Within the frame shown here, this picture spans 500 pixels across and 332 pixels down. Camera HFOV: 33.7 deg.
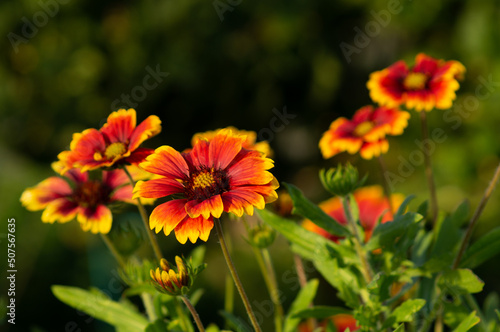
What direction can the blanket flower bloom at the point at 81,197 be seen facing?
toward the camera

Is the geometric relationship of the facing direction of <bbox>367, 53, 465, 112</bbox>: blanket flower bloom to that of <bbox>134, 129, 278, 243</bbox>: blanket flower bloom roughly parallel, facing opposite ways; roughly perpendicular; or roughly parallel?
roughly parallel

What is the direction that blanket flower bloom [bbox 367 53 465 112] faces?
toward the camera

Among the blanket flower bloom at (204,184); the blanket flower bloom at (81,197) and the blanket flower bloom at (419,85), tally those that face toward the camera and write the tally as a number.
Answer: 3

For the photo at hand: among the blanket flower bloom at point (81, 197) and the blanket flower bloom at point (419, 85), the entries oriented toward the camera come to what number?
2

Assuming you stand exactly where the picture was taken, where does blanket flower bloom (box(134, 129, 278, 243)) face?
facing the viewer
